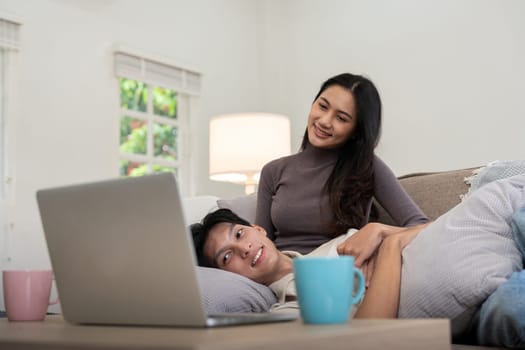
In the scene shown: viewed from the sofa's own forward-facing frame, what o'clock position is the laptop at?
The laptop is roughly at 12 o'clock from the sofa.

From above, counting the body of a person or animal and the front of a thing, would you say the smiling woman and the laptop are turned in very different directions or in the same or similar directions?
very different directions

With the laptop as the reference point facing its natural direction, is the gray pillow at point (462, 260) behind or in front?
in front

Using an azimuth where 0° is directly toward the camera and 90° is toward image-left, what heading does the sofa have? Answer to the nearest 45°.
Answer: approximately 0°

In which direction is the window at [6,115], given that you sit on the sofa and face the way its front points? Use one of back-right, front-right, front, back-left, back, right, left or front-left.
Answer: back-right

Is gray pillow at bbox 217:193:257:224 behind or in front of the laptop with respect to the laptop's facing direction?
in front

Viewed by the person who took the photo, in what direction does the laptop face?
facing away from the viewer and to the right of the viewer

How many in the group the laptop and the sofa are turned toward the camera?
1

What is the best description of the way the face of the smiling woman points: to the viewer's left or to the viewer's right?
to the viewer's left
